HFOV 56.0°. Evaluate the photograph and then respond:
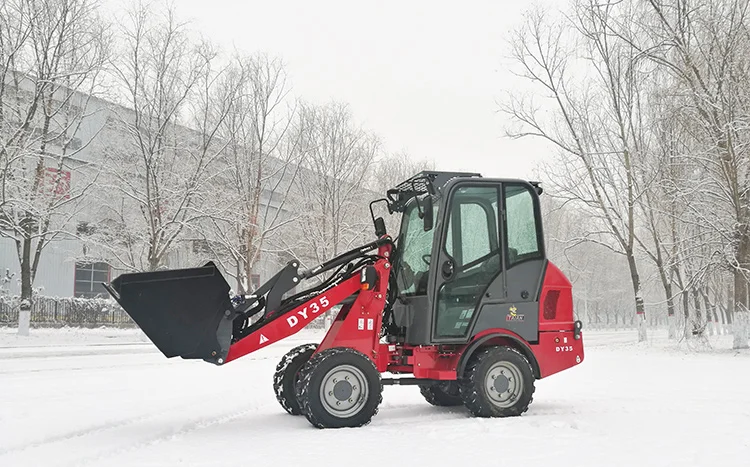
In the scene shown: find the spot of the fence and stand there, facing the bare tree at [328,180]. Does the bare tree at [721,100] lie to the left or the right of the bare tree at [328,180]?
right

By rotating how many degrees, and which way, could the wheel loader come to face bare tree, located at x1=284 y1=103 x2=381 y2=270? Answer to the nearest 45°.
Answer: approximately 135° to its right

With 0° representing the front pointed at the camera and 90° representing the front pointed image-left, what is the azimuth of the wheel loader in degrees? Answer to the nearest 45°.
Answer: approximately 45°

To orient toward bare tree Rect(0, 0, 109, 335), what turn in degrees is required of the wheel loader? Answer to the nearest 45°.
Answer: approximately 90° to its right

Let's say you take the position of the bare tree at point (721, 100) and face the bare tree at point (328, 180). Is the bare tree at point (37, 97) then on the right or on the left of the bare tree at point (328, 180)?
left

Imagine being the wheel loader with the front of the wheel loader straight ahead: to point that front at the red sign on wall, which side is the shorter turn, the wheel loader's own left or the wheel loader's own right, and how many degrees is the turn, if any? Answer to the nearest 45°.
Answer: approximately 90° to the wheel loader's own right

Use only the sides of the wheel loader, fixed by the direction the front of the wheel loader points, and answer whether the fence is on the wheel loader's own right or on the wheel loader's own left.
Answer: on the wheel loader's own right
